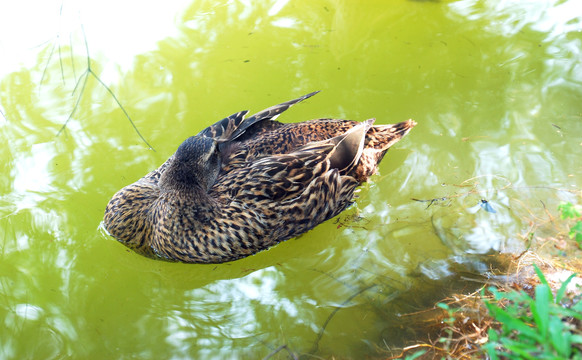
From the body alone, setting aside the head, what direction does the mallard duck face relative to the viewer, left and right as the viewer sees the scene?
facing the viewer and to the left of the viewer
